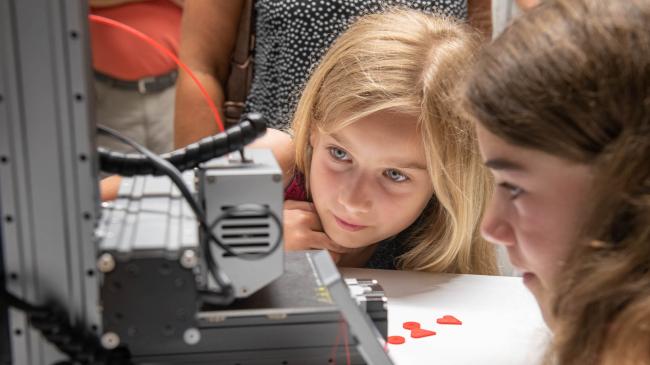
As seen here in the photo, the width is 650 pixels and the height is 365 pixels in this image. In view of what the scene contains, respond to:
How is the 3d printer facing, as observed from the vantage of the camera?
facing to the right of the viewer

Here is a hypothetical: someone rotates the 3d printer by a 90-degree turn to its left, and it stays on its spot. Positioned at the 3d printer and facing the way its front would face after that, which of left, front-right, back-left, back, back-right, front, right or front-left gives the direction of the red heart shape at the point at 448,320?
front-right

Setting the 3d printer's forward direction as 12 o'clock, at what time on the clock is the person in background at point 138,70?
The person in background is roughly at 9 o'clock from the 3d printer.

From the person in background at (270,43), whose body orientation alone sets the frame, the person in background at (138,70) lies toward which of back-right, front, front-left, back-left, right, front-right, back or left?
back-right

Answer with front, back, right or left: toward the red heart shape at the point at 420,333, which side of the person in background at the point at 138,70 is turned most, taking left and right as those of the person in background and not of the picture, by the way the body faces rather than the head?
front

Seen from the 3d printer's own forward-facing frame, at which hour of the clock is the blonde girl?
The blonde girl is roughly at 10 o'clock from the 3d printer.

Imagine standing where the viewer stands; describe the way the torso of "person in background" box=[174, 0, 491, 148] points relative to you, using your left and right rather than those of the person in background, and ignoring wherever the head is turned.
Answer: facing the viewer

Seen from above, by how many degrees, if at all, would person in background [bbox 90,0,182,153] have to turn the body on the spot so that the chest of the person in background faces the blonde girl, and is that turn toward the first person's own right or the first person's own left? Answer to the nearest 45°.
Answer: approximately 45° to the first person's own left

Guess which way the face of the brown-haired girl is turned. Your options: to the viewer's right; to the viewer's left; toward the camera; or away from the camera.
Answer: to the viewer's left

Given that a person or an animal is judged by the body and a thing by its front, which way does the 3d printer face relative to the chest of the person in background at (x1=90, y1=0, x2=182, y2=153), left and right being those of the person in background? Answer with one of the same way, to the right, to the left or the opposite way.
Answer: to the left

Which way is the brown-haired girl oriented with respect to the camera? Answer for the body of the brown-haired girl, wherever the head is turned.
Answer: to the viewer's left

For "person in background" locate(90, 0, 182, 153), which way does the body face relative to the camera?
toward the camera

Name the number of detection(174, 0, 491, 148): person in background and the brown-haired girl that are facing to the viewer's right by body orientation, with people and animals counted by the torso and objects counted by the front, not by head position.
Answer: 0

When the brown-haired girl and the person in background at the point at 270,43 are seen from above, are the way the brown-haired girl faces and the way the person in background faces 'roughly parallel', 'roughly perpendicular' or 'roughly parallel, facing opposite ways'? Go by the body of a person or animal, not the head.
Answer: roughly perpendicular
